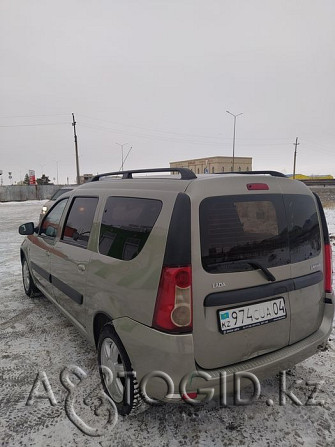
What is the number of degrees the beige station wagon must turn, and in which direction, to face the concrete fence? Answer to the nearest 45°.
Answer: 0° — it already faces it

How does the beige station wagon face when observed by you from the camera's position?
facing away from the viewer and to the left of the viewer
